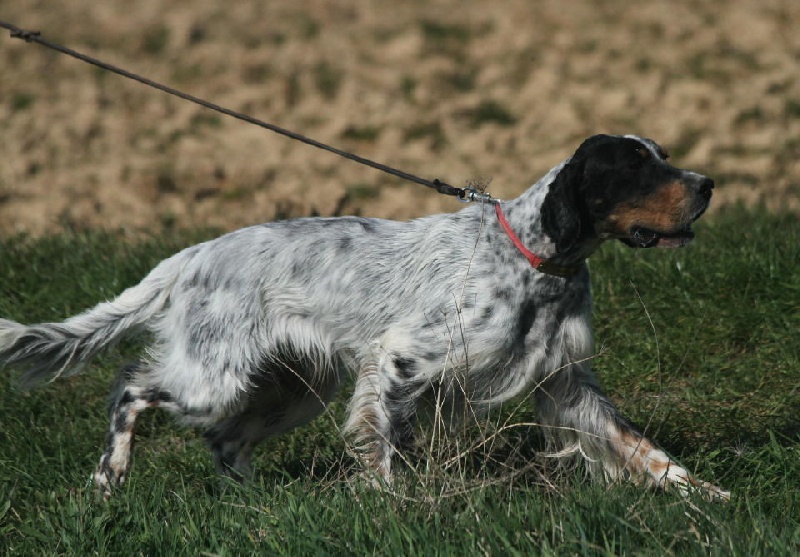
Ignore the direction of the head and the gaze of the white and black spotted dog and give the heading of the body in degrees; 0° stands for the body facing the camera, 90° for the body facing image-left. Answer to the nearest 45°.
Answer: approximately 270°
